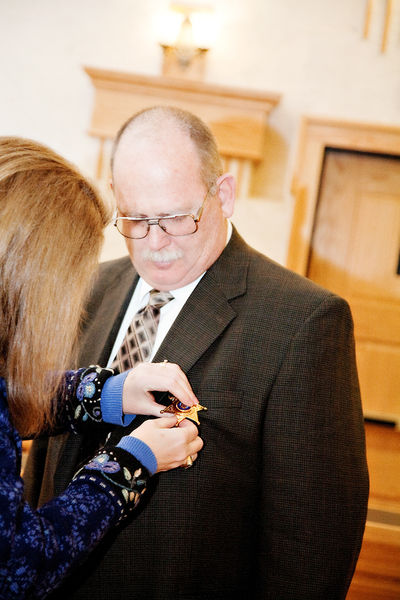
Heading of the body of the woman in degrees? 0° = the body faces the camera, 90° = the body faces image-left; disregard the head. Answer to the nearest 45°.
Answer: approximately 225°

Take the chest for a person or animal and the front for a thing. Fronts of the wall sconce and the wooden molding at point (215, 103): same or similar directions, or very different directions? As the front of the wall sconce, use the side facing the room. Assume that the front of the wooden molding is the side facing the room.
same or similar directions

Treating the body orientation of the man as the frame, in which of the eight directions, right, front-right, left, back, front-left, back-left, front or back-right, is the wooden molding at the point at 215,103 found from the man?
back-right

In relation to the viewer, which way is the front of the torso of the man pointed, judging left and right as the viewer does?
facing the viewer and to the left of the viewer

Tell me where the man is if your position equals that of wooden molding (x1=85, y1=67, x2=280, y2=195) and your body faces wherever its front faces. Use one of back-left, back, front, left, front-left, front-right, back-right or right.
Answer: front

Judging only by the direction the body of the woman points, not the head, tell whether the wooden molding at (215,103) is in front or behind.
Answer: in front

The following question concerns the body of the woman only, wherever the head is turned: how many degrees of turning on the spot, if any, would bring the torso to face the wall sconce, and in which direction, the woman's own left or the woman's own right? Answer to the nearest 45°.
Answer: approximately 45° to the woman's own left

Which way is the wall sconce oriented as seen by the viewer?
toward the camera

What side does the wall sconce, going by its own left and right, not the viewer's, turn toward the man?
front

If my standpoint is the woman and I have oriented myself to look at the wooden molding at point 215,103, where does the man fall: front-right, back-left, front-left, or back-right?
front-right

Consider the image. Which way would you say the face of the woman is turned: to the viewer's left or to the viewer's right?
to the viewer's right

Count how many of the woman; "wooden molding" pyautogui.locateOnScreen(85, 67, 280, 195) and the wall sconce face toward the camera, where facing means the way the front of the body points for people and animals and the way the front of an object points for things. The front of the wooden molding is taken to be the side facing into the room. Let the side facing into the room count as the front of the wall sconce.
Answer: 2

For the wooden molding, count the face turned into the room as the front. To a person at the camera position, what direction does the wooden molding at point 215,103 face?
facing the viewer

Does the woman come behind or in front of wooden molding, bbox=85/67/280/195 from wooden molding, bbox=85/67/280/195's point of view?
in front

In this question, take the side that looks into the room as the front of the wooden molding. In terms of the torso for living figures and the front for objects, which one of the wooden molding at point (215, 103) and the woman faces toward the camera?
the wooden molding
